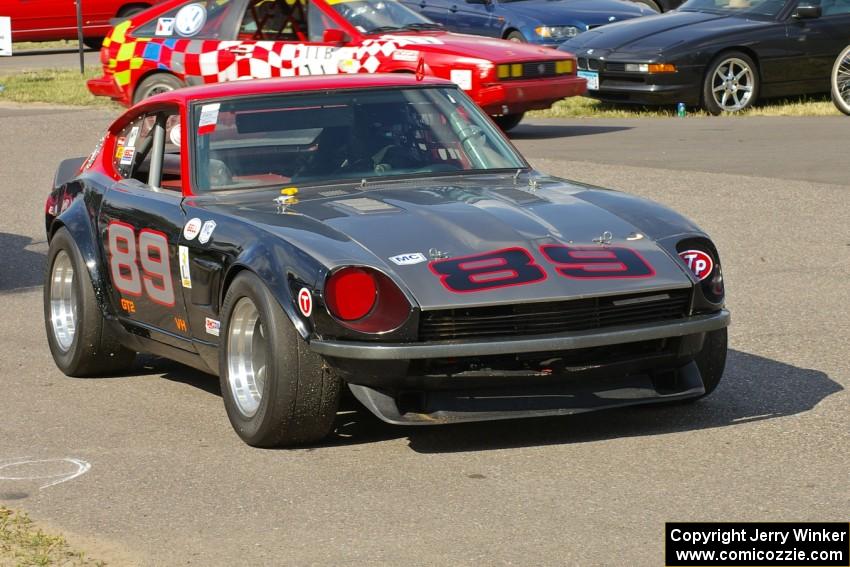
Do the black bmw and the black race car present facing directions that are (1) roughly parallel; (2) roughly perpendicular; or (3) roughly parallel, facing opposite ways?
roughly perpendicular

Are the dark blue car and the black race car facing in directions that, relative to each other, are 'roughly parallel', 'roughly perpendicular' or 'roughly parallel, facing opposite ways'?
roughly parallel

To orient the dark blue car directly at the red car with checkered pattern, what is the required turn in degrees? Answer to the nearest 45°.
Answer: approximately 90° to its right

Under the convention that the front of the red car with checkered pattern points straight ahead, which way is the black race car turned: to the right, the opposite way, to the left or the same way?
the same way

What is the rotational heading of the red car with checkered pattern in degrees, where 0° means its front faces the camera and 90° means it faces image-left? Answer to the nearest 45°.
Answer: approximately 315°

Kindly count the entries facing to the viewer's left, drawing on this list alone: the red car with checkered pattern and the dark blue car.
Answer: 0

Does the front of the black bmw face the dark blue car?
no

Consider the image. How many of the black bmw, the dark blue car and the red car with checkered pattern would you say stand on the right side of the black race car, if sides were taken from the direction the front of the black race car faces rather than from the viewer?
0

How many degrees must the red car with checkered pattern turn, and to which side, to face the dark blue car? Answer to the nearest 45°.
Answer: approximately 90° to its left

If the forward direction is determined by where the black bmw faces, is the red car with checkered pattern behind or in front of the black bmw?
in front

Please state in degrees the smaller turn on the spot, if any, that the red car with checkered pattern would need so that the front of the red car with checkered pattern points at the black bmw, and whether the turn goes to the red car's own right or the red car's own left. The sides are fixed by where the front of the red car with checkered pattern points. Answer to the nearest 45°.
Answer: approximately 45° to the red car's own left

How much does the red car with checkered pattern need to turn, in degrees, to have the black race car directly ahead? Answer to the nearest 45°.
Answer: approximately 45° to its right

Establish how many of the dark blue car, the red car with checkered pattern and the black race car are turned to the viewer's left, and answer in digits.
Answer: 0

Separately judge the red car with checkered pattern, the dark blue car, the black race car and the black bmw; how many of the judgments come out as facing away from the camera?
0
